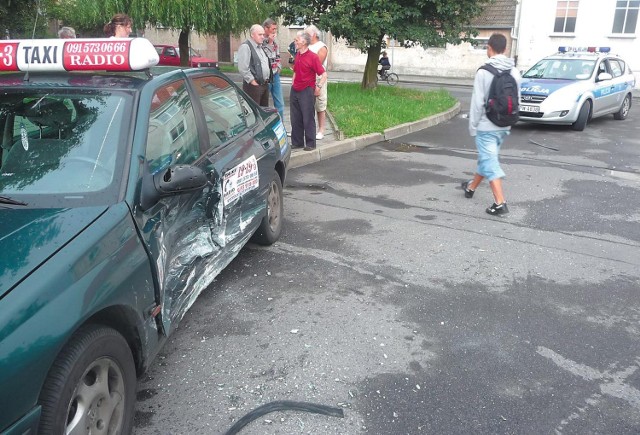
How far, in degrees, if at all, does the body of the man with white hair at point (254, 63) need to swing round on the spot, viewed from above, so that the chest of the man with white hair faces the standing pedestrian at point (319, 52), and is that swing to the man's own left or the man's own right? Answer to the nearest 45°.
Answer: approximately 45° to the man's own left

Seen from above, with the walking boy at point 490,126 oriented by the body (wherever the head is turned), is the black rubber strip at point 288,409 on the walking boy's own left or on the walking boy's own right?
on the walking boy's own left

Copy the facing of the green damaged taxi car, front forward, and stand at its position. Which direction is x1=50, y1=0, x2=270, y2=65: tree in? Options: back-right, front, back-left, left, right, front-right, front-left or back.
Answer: back-right

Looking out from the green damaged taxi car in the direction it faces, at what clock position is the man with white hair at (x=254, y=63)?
The man with white hair is roughly at 5 o'clock from the green damaged taxi car.

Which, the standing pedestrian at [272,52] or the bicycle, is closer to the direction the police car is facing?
the standing pedestrian

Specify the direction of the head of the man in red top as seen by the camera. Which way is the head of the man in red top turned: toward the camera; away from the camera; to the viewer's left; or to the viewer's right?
to the viewer's left

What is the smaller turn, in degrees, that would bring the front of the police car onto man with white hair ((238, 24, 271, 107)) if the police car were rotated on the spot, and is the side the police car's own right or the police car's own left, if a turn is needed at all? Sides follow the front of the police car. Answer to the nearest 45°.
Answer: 0° — it already faces them

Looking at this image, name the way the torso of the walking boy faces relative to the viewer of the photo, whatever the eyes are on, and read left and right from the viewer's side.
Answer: facing away from the viewer and to the left of the viewer

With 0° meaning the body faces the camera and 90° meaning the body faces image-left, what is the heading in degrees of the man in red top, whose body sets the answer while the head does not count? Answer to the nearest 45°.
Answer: approximately 45°
